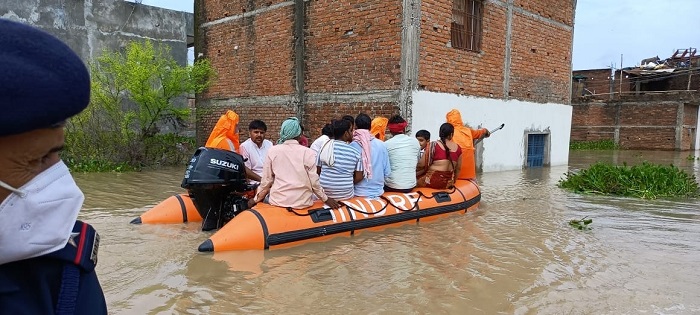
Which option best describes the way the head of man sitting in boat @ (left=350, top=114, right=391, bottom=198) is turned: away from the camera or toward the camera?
away from the camera

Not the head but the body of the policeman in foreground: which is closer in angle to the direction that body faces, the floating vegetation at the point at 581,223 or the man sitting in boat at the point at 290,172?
the floating vegetation

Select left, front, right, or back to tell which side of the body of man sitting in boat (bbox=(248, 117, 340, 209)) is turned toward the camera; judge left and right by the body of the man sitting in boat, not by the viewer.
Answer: back

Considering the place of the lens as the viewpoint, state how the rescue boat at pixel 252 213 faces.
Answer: facing away from the viewer and to the right of the viewer

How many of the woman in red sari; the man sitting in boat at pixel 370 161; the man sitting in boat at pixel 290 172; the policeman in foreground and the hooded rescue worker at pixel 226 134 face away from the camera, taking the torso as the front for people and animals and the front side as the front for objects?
3
